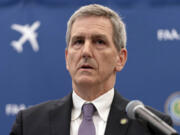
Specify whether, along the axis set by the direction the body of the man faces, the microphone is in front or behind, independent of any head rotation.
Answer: in front

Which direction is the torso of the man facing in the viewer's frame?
toward the camera

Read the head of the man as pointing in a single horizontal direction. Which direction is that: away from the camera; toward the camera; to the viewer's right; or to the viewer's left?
toward the camera
